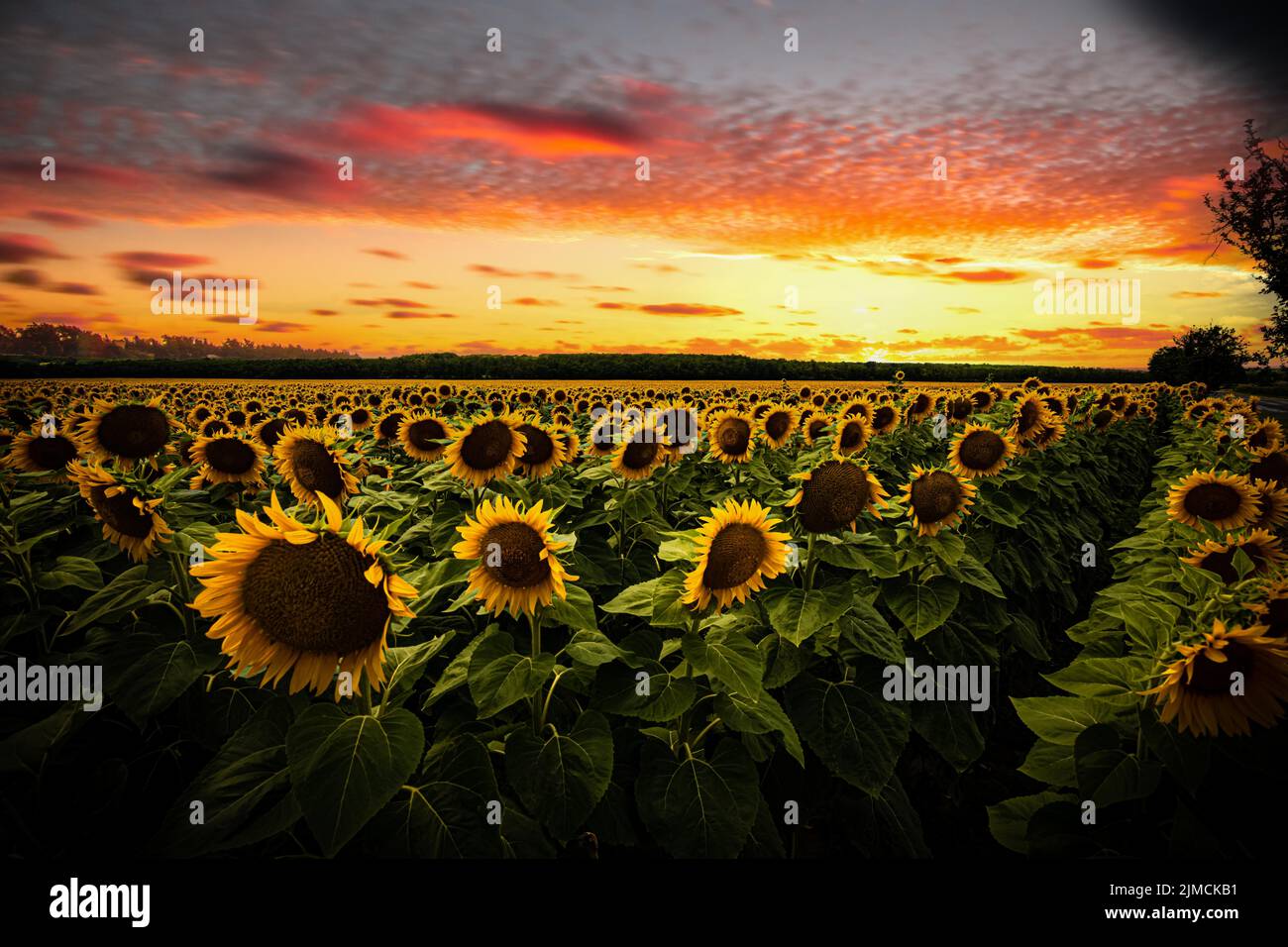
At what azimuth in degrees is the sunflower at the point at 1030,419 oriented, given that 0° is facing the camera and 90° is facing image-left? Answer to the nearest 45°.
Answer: approximately 45°

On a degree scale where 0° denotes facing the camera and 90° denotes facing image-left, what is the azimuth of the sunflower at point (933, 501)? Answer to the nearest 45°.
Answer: approximately 0°

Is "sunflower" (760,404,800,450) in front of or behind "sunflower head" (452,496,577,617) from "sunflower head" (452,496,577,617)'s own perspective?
behind

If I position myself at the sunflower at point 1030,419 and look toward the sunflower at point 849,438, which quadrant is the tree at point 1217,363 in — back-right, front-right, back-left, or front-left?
back-right

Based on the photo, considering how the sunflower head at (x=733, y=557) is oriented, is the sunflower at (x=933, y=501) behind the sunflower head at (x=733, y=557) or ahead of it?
behind

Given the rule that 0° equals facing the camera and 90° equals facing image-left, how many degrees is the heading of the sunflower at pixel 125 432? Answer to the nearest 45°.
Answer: approximately 0°

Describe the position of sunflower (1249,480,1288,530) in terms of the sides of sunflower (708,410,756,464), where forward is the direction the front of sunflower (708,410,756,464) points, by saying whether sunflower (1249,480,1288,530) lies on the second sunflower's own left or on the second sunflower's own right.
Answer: on the second sunflower's own left
